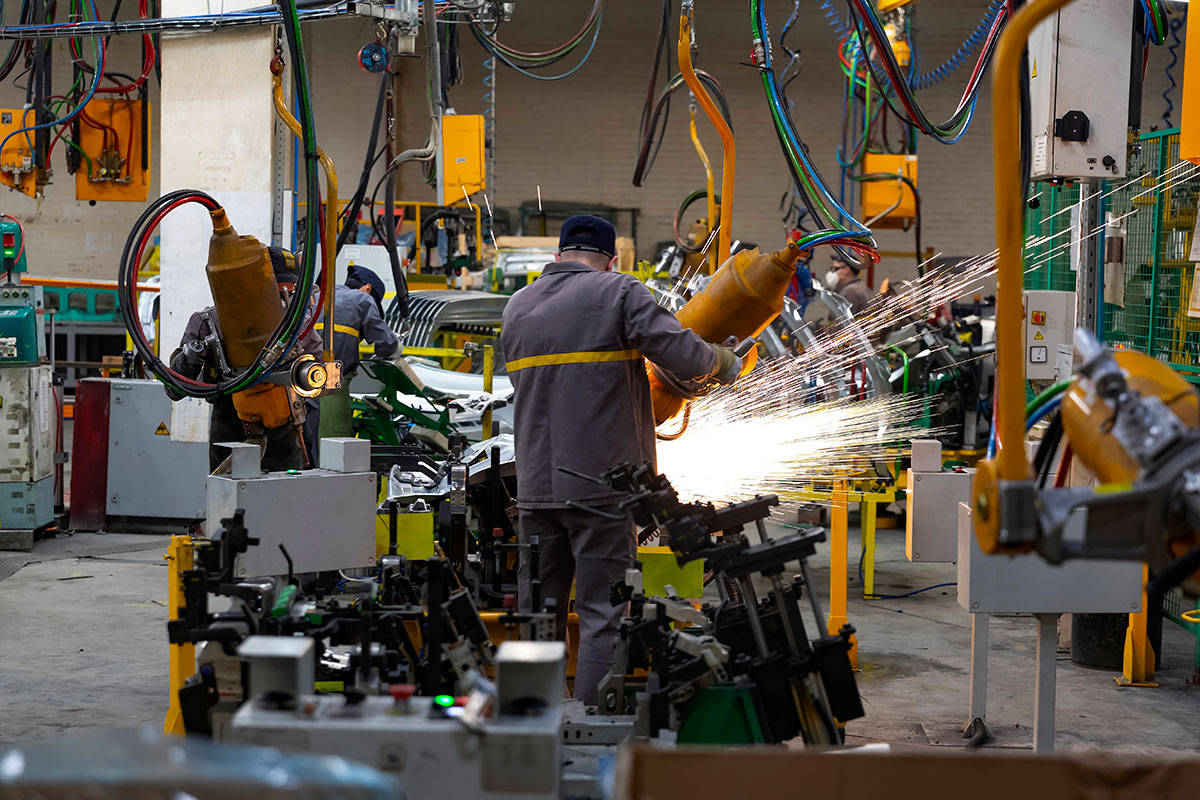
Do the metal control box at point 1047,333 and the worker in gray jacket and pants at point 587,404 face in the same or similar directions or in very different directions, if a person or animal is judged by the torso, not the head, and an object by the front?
very different directions

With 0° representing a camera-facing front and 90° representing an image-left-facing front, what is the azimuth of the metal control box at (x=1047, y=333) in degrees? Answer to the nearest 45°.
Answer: approximately 0°

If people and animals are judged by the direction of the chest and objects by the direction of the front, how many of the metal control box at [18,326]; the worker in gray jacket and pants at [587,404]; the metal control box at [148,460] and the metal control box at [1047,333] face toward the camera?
3

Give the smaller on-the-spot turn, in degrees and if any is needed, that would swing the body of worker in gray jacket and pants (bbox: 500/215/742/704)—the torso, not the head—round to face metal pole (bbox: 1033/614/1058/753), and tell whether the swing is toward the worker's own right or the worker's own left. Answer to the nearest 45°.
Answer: approximately 45° to the worker's own right

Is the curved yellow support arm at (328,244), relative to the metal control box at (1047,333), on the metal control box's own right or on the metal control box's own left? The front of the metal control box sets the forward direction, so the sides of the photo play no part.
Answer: on the metal control box's own right

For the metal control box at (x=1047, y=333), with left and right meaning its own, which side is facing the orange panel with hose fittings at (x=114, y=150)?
right

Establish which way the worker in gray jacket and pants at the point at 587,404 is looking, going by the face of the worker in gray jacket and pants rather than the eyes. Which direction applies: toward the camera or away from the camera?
away from the camera

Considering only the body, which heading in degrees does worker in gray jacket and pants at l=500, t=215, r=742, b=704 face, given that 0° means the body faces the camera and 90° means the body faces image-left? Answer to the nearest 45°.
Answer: approximately 225°
